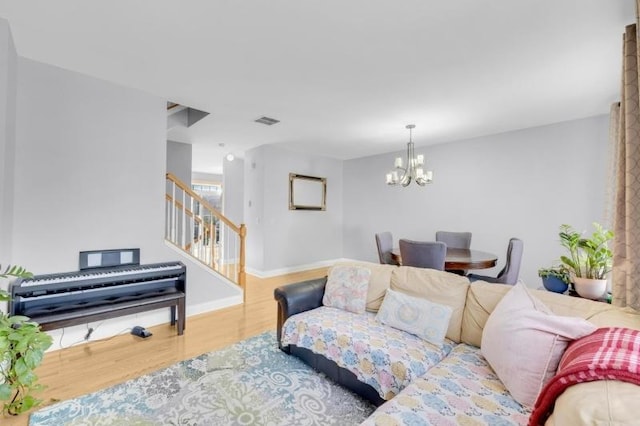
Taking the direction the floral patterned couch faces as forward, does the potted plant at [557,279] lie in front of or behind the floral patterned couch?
behind

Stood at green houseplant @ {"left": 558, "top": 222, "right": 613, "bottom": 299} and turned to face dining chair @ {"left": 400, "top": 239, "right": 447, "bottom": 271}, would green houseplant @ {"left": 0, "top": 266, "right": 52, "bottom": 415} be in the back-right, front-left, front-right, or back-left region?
front-left

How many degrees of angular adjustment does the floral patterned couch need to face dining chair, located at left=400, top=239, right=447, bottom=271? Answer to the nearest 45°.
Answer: approximately 135° to its right

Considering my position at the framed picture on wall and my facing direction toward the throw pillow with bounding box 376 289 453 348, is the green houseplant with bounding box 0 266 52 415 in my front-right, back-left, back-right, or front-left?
front-right

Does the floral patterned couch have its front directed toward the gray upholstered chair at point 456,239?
no

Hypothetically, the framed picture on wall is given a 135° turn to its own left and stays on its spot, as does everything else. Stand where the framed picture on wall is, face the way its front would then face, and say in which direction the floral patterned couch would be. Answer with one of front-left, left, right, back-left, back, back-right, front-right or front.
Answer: back

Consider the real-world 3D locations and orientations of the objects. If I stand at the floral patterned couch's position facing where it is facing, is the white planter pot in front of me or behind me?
behind

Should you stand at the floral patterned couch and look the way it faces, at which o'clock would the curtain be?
The curtain is roughly at 7 o'clock from the floral patterned couch.

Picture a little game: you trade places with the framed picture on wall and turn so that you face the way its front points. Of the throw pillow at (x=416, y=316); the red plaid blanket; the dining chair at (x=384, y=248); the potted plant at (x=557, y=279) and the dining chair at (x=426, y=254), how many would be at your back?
0

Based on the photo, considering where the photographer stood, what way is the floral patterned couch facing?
facing the viewer and to the left of the viewer

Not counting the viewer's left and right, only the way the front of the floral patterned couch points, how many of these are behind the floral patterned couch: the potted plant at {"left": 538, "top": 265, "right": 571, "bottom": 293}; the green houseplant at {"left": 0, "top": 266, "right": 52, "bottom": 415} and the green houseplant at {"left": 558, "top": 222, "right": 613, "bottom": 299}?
2

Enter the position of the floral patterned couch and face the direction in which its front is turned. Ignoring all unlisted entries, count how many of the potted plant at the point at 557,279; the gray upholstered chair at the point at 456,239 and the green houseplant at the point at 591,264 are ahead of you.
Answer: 0

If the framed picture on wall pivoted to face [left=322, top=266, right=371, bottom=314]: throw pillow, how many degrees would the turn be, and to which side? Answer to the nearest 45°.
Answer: approximately 45° to its right

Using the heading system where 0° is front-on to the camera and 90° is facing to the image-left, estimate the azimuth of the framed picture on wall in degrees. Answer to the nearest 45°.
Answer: approximately 315°
